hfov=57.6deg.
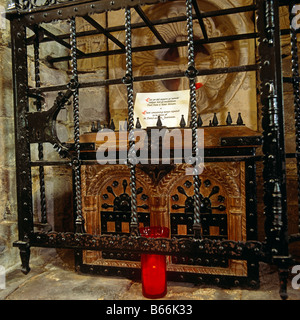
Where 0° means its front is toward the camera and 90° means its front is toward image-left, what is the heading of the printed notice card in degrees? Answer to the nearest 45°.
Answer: approximately 0°

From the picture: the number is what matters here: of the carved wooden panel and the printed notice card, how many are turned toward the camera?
2
